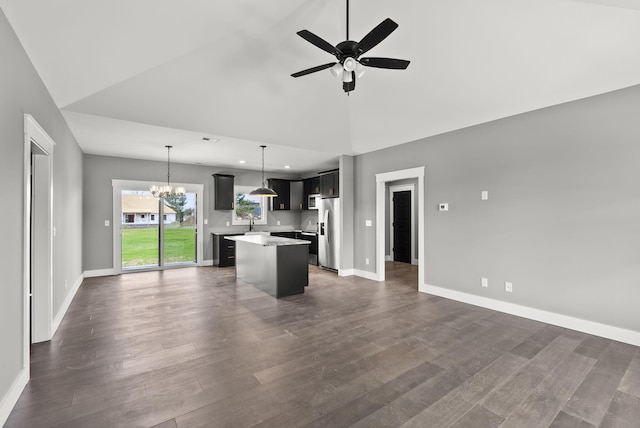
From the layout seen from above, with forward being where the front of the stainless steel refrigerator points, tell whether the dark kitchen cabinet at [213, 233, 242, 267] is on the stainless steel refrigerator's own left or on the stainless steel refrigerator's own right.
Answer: on the stainless steel refrigerator's own right

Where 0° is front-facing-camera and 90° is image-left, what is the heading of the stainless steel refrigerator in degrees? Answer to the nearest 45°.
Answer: approximately 45°

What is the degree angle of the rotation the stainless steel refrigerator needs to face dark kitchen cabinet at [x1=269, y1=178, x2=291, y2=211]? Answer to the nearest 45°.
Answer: approximately 90° to its right

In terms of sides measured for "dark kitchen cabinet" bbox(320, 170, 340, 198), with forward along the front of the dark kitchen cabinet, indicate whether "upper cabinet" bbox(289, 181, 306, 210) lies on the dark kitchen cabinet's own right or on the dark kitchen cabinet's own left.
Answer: on the dark kitchen cabinet's own right

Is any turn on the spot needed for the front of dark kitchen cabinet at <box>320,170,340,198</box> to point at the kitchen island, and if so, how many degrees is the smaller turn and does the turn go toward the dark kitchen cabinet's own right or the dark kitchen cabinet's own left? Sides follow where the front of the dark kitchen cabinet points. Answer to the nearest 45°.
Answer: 0° — it already faces it

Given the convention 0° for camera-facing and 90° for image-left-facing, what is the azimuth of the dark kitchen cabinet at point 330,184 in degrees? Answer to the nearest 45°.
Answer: approximately 45°

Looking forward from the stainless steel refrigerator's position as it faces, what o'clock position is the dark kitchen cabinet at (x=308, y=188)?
The dark kitchen cabinet is roughly at 4 o'clock from the stainless steel refrigerator.
